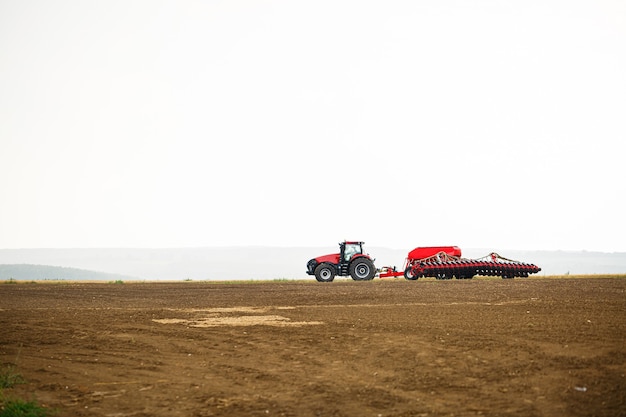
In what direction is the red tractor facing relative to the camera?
to the viewer's left
